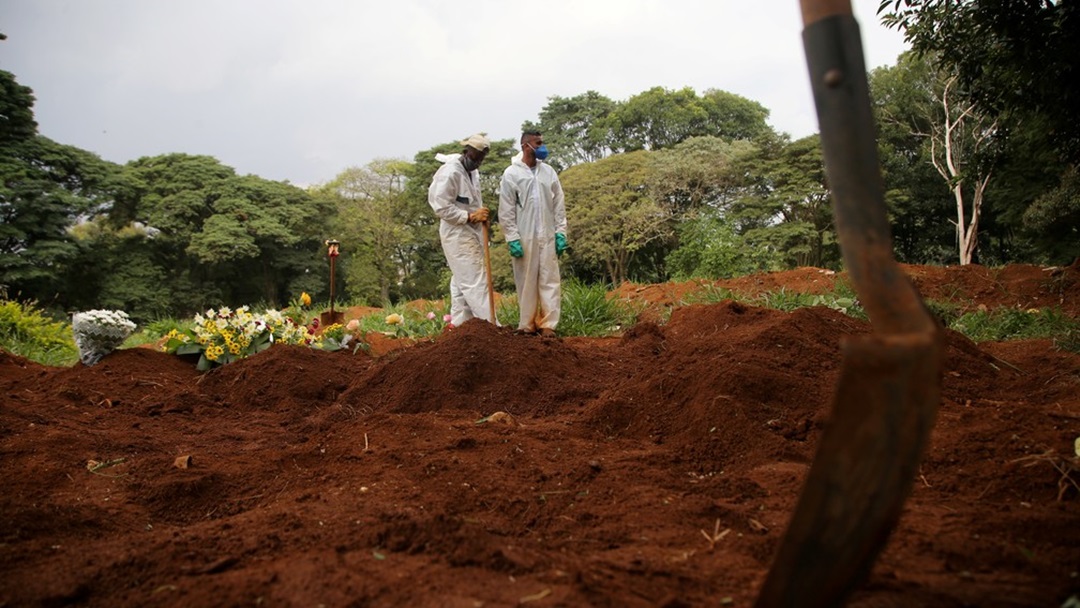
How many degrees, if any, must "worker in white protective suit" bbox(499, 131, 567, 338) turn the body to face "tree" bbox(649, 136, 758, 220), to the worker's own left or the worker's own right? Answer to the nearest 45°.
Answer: approximately 180°

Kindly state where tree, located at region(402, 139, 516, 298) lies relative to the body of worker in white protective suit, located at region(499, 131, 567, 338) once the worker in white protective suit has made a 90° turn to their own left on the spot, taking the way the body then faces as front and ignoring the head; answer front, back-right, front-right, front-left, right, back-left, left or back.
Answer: left

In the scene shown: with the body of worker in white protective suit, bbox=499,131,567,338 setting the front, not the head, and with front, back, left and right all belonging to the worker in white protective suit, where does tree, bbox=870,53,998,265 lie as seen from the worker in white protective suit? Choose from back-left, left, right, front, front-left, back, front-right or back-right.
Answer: back-left

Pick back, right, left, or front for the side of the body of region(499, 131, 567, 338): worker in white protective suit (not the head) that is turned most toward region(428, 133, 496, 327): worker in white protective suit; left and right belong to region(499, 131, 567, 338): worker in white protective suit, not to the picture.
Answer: right

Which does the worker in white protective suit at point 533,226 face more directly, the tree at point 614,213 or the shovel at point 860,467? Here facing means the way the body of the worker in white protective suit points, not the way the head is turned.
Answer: the shovel

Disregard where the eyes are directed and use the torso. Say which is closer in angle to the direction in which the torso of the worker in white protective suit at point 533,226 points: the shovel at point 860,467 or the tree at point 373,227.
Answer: the shovel

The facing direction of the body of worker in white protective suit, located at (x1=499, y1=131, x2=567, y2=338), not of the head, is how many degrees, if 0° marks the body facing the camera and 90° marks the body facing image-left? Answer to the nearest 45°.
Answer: approximately 0°

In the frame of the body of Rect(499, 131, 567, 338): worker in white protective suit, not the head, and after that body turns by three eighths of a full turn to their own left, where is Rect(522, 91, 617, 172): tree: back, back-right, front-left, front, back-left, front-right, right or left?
front-left

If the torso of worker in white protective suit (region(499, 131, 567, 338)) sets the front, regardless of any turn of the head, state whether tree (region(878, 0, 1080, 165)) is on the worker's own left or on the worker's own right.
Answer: on the worker's own left

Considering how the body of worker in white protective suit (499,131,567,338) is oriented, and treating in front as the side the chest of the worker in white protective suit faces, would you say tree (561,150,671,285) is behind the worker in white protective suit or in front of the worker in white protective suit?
behind

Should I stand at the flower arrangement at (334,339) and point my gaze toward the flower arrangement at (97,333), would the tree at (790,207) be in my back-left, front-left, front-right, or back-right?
back-right

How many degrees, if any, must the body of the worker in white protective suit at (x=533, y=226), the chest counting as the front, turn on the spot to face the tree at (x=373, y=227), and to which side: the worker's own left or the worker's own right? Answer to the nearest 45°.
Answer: approximately 180°

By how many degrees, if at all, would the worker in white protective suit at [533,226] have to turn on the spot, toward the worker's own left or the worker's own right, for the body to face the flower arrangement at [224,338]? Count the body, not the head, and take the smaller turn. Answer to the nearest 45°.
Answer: approximately 90° to the worker's own right

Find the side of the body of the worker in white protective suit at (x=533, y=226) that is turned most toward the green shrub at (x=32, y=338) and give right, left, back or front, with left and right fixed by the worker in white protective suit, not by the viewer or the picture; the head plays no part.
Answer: right

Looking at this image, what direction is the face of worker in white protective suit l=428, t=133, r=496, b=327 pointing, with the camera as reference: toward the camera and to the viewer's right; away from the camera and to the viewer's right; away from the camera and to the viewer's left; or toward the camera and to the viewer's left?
toward the camera and to the viewer's right

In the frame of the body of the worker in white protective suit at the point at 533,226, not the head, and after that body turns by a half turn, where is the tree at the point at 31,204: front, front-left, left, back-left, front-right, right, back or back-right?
front-left

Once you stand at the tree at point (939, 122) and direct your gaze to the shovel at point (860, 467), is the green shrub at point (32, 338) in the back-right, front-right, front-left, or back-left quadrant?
front-right
